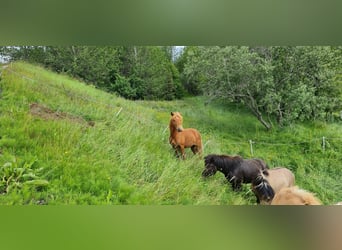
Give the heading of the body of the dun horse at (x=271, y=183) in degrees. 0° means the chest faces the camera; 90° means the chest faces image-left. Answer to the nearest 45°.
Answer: approximately 45°

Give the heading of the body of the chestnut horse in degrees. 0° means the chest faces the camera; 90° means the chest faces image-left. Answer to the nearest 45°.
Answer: approximately 45°

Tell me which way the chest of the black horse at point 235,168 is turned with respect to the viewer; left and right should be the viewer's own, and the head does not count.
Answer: facing to the left of the viewer
